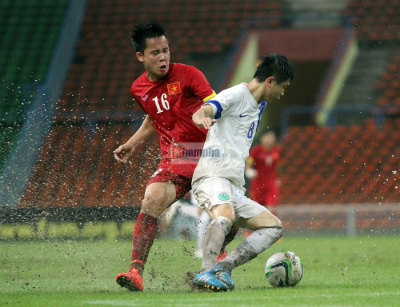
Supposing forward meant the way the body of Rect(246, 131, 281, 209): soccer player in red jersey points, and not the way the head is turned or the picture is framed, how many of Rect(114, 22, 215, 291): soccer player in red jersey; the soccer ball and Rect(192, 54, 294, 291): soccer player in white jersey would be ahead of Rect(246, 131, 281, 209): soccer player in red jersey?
3

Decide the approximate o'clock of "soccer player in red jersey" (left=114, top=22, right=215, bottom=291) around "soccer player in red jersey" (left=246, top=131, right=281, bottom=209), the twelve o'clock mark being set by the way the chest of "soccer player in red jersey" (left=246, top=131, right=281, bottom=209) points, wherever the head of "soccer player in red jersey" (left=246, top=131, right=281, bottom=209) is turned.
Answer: "soccer player in red jersey" (left=114, top=22, right=215, bottom=291) is roughly at 12 o'clock from "soccer player in red jersey" (left=246, top=131, right=281, bottom=209).

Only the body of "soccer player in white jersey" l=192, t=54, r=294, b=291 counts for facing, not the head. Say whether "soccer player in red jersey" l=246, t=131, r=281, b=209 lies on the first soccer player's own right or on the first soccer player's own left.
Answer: on the first soccer player's own left

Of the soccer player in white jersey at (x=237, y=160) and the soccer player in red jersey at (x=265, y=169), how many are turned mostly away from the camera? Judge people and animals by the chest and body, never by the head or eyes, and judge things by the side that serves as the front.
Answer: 0

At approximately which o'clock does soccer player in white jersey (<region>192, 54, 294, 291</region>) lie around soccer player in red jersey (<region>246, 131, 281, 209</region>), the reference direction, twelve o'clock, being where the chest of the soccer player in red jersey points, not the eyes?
The soccer player in white jersey is roughly at 12 o'clock from the soccer player in red jersey.

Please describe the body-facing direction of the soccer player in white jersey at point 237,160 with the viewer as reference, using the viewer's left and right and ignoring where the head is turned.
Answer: facing the viewer and to the right of the viewer

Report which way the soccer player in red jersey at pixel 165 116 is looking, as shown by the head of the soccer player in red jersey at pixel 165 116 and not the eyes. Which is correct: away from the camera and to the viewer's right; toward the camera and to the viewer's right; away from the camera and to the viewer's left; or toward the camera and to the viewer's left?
toward the camera and to the viewer's right

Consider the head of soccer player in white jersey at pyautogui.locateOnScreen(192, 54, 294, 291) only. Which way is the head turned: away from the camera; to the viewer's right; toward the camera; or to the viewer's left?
to the viewer's right

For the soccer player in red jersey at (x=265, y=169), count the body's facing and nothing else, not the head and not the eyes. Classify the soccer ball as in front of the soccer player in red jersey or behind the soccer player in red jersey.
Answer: in front

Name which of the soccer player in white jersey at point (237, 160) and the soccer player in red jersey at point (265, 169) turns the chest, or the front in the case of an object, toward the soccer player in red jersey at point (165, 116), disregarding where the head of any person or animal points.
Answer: the soccer player in red jersey at point (265, 169)
